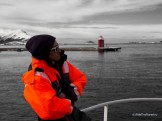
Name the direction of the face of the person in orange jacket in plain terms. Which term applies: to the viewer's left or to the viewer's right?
to the viewer's right

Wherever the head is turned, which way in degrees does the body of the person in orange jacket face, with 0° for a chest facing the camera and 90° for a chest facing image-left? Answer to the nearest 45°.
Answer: approximately 315°
